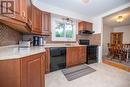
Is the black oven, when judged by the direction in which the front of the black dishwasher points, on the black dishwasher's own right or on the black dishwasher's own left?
on the black dishwasher's own left

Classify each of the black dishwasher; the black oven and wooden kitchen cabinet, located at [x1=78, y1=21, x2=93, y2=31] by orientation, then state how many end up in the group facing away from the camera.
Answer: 0

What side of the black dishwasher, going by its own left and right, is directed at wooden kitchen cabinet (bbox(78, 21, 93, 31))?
left

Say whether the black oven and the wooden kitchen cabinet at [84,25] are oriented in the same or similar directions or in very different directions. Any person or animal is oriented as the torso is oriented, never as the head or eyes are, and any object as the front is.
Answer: same or similar directions

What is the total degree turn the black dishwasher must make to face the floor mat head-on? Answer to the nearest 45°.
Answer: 0° — it already faces it

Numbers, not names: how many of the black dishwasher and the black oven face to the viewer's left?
0

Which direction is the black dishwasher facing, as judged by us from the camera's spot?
facing the viewer and to the right of the viewer

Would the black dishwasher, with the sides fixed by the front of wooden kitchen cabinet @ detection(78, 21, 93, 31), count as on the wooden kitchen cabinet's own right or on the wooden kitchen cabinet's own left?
on the wooden kitchen cabinet's own right

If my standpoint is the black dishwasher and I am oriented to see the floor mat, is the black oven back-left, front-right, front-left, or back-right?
front-left

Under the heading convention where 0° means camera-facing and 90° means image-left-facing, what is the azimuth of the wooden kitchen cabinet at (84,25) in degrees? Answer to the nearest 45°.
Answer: approximately 315°

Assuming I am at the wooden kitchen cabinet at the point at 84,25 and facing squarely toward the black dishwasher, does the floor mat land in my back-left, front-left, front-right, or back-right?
front-left

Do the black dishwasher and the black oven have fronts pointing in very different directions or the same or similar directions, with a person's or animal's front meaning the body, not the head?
same or similar directions

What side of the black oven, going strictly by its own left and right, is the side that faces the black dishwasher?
right
